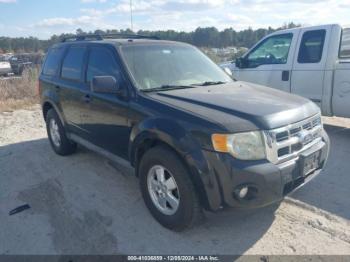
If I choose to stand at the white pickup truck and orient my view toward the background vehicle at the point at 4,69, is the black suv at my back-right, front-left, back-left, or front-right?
back-left

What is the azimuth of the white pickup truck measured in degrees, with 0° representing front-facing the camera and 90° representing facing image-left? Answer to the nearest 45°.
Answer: approximately 90°

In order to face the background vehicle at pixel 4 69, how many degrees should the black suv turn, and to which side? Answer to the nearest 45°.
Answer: approximately 180°

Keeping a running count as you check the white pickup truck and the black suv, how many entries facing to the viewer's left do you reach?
1

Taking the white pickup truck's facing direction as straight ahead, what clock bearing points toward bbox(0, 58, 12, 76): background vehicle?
The background vehicle is roughly at 1 o'clock from the white pickup truck.

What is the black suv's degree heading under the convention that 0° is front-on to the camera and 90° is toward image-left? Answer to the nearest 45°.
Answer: approximately 315°

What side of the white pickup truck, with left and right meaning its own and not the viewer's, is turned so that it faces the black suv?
left
